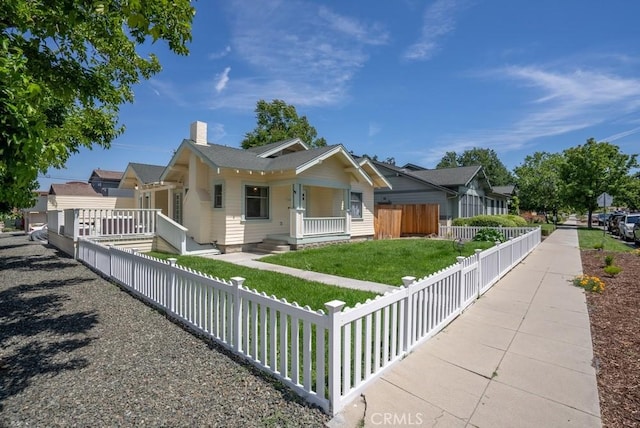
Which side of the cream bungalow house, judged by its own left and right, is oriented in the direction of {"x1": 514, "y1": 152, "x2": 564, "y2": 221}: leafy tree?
left

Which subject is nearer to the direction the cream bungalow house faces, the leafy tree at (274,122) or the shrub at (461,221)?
the shrub

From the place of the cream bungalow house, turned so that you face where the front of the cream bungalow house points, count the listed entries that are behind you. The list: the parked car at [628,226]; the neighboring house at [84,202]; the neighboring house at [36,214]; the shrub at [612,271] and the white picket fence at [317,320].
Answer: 2

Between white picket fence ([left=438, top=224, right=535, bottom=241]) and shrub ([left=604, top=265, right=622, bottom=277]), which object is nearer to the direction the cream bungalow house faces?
the shrub

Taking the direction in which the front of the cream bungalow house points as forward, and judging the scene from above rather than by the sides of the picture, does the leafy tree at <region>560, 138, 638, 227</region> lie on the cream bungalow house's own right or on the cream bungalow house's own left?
on the cream bungalow house's own left

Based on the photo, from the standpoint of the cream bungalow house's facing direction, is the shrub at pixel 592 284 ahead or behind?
ahead

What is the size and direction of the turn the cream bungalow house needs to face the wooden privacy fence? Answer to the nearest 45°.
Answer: approximately 90° to its left

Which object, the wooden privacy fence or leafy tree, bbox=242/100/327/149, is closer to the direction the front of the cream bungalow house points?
the wooden privacy fence

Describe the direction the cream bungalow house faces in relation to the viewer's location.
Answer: facing the viewer and to the right of the viewer

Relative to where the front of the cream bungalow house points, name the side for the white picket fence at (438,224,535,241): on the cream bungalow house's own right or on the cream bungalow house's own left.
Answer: on the cream bungalow house's own left

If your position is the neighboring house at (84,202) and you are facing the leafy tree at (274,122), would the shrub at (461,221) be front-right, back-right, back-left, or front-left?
front-right

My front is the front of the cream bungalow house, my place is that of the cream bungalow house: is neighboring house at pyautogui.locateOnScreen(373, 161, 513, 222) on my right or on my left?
on my left

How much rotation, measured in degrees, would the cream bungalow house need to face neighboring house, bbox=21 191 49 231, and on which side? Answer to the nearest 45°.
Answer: approximately 180°

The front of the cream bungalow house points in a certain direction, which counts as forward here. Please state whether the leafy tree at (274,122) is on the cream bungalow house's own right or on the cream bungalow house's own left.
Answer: on the cream bungalow house's own left
